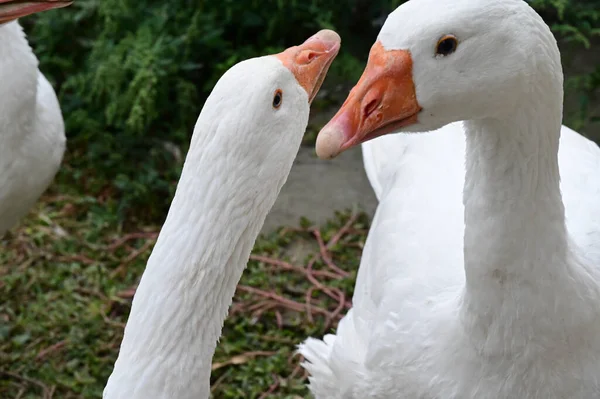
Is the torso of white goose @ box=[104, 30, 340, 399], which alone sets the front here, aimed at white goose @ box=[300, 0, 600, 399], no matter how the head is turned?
yes

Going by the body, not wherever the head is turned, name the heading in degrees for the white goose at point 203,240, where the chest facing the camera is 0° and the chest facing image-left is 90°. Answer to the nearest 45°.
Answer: approximately 270°

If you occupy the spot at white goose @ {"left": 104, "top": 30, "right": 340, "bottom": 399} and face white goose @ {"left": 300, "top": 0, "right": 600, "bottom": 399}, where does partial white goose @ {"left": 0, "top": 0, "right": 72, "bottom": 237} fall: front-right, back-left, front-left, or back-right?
back-left

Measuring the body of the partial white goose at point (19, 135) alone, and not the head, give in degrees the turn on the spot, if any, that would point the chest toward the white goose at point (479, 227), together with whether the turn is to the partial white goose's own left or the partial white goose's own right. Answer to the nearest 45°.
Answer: approximately 45° to the partial white goose's own right

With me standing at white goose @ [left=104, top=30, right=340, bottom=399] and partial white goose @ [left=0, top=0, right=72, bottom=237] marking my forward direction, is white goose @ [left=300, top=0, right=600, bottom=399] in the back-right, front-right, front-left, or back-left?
back-right

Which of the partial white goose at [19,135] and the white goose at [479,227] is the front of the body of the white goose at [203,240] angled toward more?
the white goose

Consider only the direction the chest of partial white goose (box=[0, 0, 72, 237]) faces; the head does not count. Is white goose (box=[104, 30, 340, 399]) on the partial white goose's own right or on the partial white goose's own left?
on the partial white goose's own right
